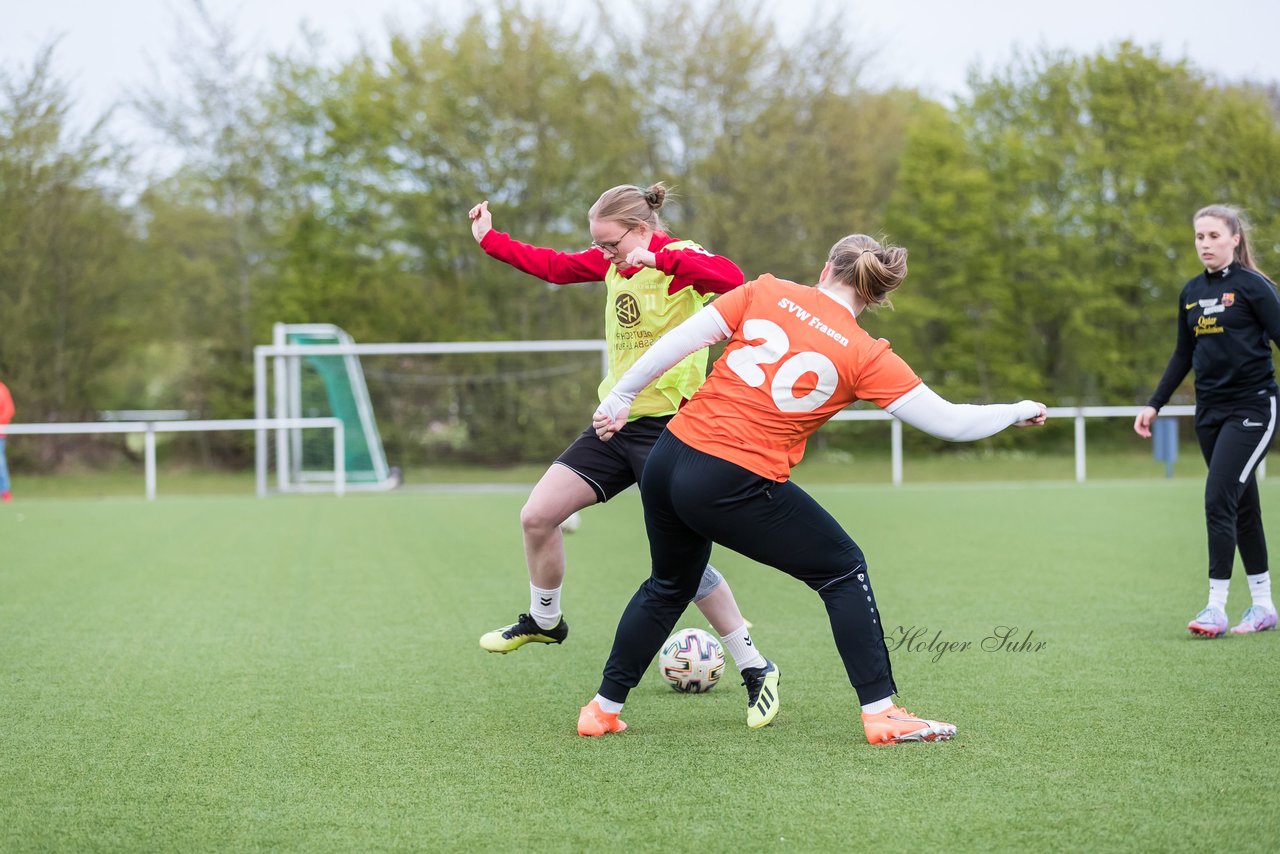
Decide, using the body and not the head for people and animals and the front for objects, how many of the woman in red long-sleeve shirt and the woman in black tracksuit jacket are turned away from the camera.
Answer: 0

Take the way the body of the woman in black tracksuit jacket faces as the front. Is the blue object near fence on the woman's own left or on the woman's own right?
on the woman's own right

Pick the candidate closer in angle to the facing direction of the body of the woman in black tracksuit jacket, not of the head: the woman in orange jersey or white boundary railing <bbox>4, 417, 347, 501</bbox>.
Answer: the woman in orange jersey

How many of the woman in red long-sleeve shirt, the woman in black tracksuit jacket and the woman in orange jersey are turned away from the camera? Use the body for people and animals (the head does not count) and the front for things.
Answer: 1

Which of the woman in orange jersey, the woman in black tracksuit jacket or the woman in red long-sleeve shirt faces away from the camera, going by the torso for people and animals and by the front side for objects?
the woman in orange jersey

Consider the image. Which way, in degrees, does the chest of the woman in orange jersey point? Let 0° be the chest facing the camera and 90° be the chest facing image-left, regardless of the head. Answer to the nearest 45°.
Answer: approximately 180°

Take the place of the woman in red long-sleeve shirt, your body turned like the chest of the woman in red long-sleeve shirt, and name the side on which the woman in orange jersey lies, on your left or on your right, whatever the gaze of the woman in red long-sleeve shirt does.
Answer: on your left

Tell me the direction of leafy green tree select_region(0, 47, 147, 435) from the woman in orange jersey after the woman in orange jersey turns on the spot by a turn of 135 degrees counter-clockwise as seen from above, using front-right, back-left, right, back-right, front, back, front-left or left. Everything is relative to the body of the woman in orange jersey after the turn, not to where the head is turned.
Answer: right

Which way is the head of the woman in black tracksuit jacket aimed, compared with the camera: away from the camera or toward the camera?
toward the camera

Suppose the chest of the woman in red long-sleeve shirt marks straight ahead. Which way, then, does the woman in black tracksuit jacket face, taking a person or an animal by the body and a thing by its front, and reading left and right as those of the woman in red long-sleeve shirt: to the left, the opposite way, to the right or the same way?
the same way

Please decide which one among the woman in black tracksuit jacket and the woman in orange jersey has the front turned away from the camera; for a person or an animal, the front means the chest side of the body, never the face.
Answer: the woman in orange jersey

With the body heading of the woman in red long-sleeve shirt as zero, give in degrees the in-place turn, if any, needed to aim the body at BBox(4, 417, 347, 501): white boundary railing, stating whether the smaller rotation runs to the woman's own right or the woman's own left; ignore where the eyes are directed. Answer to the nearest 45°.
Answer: approximately 90° to the woman's own right
